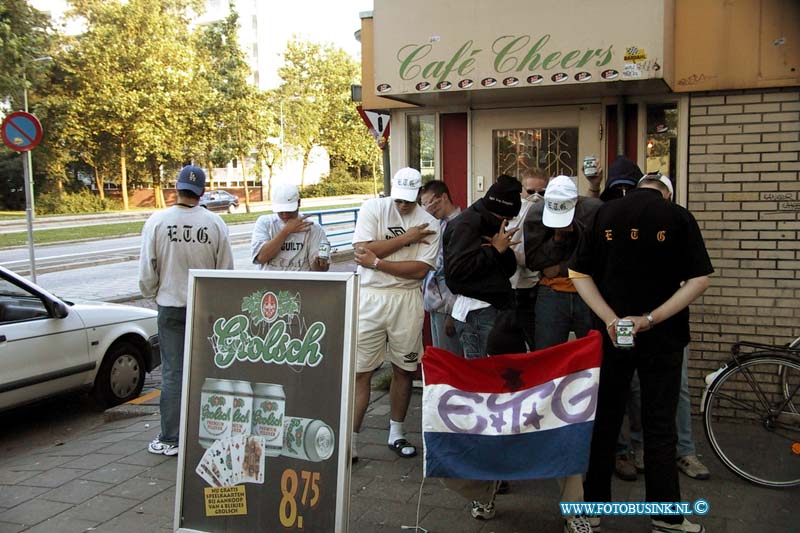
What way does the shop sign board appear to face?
toward the camera

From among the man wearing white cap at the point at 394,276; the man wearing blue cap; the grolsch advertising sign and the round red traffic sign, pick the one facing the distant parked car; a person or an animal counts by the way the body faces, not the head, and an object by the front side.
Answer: the man wearing blue cap

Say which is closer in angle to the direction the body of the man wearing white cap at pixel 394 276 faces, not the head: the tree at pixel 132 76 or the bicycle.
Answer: the bicycle

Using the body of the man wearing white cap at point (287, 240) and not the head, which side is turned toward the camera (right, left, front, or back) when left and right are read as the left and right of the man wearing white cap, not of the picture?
front

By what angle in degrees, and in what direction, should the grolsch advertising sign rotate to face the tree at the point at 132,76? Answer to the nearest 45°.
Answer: approximately 180°

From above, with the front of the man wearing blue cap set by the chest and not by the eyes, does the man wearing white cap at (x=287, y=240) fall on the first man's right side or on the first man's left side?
on the first man's right side

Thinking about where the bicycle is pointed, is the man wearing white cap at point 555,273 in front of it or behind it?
behind

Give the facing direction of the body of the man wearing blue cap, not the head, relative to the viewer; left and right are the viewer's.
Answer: facing away from the viewer

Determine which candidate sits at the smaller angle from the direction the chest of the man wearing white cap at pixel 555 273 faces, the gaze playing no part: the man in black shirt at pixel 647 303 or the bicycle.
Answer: the man in black shirt

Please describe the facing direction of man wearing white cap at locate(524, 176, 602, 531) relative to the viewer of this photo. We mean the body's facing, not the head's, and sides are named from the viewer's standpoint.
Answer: facing the viewer

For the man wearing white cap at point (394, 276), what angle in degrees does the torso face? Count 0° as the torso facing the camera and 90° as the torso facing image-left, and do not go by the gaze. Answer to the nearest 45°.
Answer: approximately 0°

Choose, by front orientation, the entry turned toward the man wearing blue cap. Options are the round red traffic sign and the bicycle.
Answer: the round red traffic sign

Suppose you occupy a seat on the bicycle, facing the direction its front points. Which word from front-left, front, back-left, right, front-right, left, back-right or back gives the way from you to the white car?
back

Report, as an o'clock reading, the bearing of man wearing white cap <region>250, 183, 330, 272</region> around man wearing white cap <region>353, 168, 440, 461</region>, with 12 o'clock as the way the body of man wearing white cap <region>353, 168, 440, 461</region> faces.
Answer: man wearing white cap <region>250, 183, 330, 272</region> is roughly at 4 o'clock from man wearing white cap <region>353, 168, 440, 461</region>.
